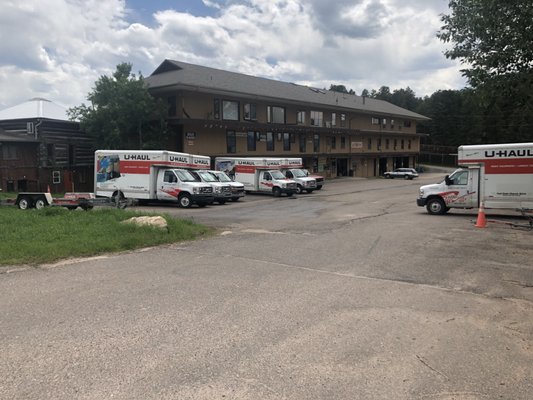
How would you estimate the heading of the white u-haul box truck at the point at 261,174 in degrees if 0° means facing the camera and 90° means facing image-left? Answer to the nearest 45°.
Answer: approximately 315°

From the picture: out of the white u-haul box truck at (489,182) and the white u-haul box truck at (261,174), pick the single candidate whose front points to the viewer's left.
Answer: the white u-haul box truck at (489,182)

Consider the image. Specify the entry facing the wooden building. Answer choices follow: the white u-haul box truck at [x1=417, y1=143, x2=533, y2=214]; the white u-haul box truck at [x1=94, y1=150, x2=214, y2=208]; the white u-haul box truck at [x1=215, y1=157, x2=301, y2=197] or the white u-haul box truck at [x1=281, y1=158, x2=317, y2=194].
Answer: the white u-haul box truck at [x1=417, y1=143, x2=533, y2=214]

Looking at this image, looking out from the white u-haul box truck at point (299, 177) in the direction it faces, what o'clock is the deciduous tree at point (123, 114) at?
The deciduous tree is roughly at 4 o'clock from the white u-haul box truck.

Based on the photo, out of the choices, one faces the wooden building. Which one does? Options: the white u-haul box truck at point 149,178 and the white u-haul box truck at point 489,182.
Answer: the white u-haul box truck at point 489,182

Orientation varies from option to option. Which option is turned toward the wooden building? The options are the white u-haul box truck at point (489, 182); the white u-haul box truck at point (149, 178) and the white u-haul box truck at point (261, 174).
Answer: the white u-haul box truck at point (489, 182)

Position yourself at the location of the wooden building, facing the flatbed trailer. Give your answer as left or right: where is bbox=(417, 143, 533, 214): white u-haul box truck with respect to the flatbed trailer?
left

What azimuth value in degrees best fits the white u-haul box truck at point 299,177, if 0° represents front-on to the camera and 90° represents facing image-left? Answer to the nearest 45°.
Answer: approximately 315°

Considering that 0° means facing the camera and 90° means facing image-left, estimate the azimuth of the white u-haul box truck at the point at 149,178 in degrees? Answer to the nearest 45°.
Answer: approximately 315°

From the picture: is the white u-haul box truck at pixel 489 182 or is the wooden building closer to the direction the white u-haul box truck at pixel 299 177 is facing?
the white u-haul box truck

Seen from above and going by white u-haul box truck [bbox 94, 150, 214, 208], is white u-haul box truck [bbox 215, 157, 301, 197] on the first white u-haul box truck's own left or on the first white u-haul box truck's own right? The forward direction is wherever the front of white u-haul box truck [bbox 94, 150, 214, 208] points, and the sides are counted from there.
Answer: on the first white u-haul box truck's own left

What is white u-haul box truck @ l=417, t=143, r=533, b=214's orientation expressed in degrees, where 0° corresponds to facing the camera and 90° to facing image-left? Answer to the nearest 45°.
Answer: approximately 90°

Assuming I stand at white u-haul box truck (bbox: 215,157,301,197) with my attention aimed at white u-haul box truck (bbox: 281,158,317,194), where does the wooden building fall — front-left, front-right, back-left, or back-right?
back-left

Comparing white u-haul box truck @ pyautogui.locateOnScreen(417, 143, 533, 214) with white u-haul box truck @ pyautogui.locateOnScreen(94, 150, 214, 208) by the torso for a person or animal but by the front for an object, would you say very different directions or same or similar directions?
very different directions
